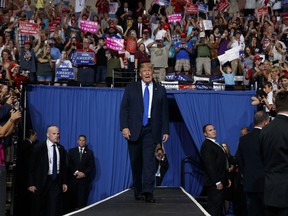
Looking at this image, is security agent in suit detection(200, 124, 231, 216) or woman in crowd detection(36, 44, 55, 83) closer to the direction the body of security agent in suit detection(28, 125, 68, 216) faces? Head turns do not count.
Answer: the security agent in suit

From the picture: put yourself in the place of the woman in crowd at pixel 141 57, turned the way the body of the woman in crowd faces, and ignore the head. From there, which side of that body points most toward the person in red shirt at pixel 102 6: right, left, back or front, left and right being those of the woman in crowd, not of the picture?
back

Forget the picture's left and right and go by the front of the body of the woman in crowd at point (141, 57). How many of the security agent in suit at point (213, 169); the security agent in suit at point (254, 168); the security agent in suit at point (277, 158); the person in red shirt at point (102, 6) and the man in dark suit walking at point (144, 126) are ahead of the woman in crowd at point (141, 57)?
4

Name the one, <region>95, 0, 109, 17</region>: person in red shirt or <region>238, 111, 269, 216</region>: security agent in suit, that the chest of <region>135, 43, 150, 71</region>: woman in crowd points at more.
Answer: the security agent in suit

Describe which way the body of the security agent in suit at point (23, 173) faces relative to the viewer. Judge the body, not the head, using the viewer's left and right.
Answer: facing to the right of the viewer

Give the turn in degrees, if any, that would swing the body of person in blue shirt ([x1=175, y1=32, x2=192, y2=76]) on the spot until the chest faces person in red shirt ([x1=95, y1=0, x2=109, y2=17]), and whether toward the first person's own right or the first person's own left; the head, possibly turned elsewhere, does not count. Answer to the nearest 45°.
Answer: approximately 135° to the first person's own right

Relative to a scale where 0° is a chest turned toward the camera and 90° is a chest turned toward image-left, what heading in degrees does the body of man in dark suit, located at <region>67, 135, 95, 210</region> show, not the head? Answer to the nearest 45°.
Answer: approximately 0°

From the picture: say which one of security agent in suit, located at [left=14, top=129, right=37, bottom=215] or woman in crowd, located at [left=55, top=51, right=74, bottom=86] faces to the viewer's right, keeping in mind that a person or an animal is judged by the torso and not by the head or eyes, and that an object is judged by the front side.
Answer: the security agent in suit
